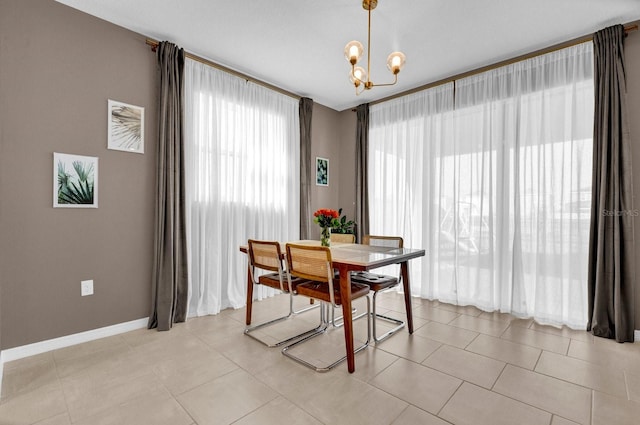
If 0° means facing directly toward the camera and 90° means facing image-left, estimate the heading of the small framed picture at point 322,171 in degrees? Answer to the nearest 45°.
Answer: approximately 315°

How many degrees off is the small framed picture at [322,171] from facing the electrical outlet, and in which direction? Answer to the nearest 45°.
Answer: approximately 90° to its right

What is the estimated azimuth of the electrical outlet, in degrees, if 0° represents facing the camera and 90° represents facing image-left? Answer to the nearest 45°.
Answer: approximately 315°

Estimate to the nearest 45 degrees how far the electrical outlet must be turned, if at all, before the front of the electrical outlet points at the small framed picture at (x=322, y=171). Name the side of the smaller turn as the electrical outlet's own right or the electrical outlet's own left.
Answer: approximately 45° to the electrical outlet's own left

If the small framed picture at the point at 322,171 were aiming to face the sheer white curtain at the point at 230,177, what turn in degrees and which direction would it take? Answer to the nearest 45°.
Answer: approximately 90° to its right

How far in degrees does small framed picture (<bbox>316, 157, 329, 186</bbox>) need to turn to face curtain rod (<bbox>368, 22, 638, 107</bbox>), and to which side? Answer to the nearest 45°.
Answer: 0° — it already faces it

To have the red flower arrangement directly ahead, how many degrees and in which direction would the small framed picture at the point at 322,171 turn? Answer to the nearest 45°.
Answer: approximately 45° to its right
